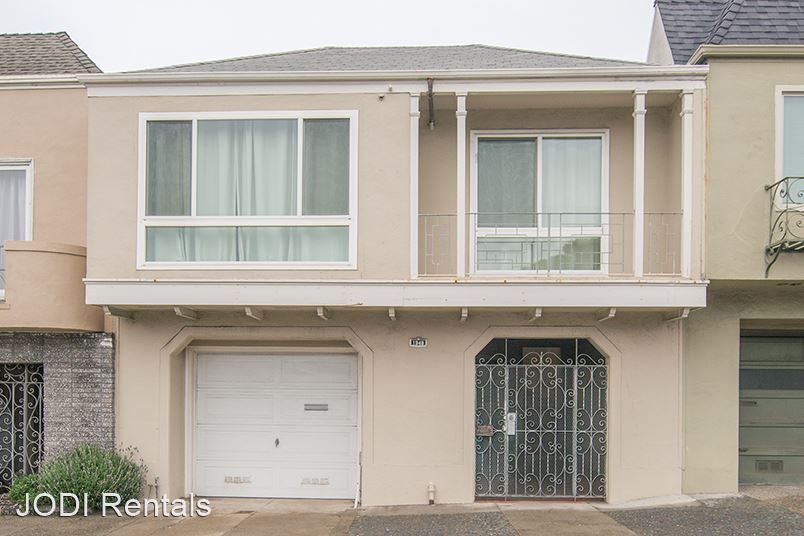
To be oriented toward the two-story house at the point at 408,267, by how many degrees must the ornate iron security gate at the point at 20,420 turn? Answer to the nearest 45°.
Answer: approximately 45° to its left

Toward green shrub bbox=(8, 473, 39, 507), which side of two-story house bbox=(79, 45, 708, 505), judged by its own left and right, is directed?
right

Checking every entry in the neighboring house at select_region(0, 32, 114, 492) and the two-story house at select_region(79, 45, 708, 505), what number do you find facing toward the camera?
2

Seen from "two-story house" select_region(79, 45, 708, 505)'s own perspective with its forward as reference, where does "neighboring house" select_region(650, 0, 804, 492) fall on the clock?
The neighboring house is roughly at 9 o'clock from the two-story house.

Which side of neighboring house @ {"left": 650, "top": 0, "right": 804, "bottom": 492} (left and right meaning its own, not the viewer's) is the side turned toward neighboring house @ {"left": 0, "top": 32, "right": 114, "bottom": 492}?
right

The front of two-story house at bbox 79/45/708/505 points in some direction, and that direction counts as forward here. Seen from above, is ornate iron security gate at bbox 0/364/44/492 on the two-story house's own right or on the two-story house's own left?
on the two-story house's own right

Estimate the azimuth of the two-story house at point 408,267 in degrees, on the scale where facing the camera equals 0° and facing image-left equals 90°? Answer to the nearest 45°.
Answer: approximately 0°
